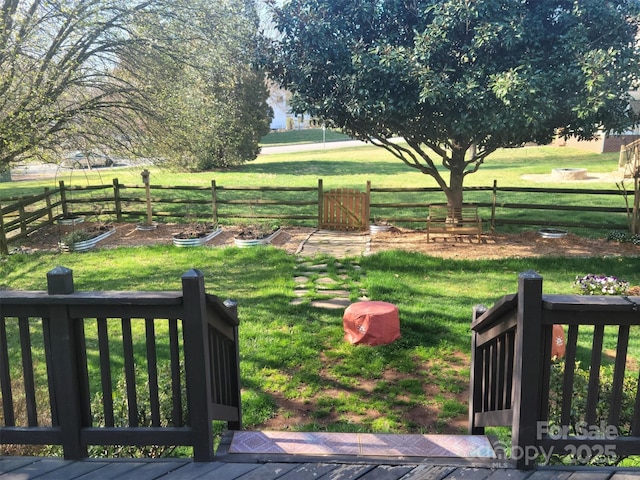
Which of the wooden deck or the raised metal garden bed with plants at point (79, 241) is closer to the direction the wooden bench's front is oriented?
the wooden deck

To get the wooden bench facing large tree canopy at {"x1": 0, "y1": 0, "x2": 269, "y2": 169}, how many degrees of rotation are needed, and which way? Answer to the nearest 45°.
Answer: approximately 90° to its right

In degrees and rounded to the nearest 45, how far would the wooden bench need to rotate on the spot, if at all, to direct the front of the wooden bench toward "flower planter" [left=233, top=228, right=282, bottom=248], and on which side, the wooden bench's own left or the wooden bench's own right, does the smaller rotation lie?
approximately 90° to the wooden bench's own right

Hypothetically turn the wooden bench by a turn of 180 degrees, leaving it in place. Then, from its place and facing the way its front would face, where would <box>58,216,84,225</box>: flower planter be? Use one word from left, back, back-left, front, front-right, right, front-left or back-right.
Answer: left

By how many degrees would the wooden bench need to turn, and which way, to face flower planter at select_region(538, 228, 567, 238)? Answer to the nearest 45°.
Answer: approximately 90° to its left

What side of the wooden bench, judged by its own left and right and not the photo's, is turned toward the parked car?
right

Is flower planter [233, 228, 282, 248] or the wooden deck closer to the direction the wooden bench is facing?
the wooden deck

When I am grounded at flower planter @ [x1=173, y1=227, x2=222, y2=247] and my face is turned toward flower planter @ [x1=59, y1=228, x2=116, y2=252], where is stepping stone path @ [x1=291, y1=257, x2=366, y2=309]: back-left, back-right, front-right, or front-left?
back-left

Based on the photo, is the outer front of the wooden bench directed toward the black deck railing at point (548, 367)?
yes

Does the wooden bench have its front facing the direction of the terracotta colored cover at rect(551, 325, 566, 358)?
yes

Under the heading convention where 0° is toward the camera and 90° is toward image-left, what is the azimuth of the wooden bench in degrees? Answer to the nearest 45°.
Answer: approximately 0°
